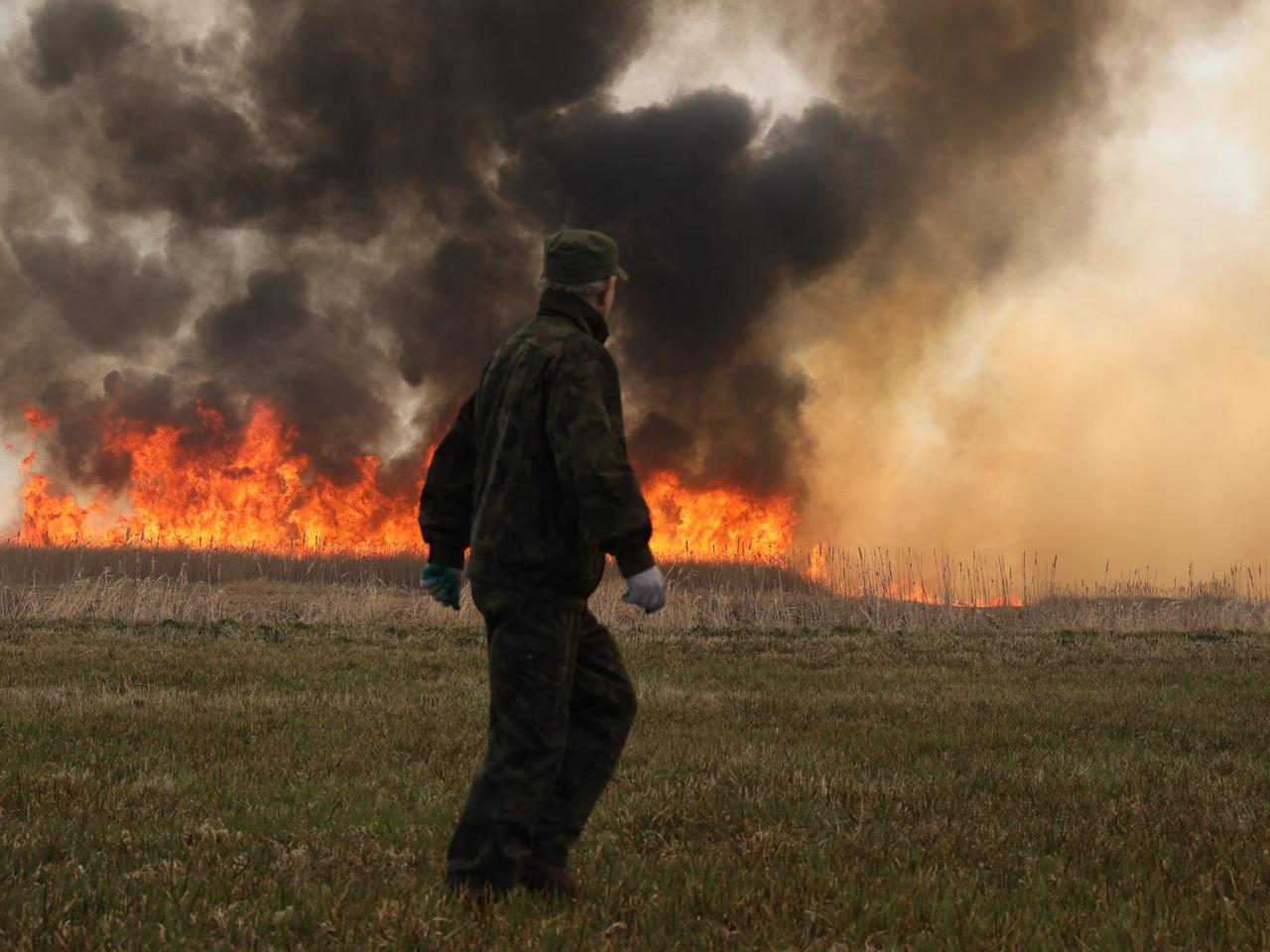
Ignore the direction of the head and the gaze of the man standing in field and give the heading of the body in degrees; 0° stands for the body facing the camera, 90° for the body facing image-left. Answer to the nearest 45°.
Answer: approximately 225°

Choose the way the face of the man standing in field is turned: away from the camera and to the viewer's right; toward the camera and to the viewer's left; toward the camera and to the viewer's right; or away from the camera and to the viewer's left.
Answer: away from the camera and to the viewer's right
